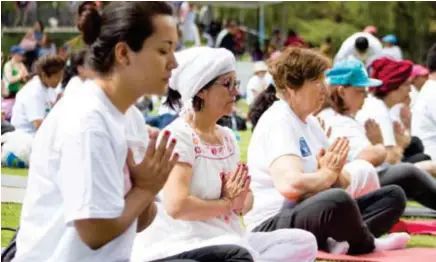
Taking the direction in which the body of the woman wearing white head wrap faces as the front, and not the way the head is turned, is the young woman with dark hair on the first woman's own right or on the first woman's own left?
on the first woman's own right

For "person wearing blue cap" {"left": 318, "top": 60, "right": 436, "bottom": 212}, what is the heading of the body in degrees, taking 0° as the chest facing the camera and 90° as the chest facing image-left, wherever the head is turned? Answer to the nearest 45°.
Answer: approximately 270°

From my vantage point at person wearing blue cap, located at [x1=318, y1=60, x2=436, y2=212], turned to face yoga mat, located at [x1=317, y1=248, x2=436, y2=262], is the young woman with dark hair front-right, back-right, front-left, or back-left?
front-right

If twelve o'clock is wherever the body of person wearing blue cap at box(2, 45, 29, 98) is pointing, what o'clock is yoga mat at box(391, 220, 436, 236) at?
The yoga mat is roughly at 1 o'clock from the person wearing blue cap.

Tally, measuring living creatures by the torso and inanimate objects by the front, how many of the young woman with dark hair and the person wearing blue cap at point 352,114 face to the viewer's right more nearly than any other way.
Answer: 2

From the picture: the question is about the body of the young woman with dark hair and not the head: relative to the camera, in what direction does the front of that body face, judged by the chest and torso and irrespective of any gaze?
to the viewer's right

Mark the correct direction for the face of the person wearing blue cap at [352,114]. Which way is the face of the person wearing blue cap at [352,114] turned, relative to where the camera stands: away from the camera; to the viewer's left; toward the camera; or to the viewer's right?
to the viewer's right
